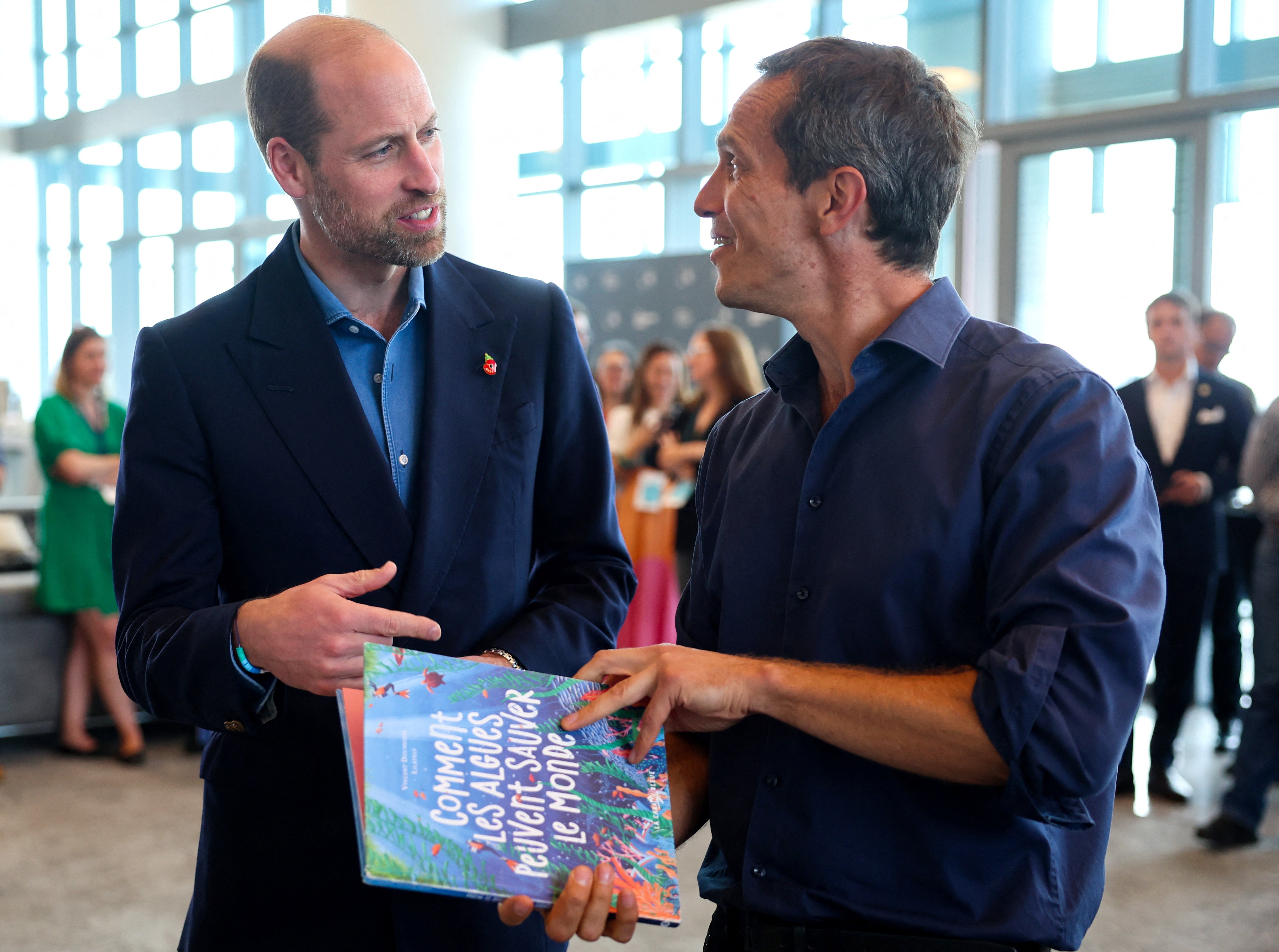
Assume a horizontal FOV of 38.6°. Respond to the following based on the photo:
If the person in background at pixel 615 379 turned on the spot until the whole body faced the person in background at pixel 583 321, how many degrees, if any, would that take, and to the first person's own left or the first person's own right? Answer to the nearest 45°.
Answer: approximately 180°

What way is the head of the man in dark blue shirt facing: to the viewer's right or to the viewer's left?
to the viewer's left

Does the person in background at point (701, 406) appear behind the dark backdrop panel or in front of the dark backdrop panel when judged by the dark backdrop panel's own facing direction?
in front

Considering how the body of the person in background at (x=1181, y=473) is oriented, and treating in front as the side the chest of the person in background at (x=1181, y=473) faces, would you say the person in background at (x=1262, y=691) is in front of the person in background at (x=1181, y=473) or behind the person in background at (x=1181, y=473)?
in front

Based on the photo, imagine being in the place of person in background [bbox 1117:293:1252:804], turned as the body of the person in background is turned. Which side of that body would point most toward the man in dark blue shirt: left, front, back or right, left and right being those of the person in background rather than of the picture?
front

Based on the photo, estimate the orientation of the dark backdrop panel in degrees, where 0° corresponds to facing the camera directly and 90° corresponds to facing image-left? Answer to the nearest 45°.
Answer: approximately 0°

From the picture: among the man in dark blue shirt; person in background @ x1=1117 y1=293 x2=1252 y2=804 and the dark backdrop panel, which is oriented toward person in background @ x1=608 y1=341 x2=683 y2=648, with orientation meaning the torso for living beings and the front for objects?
the dark backdrop panel
